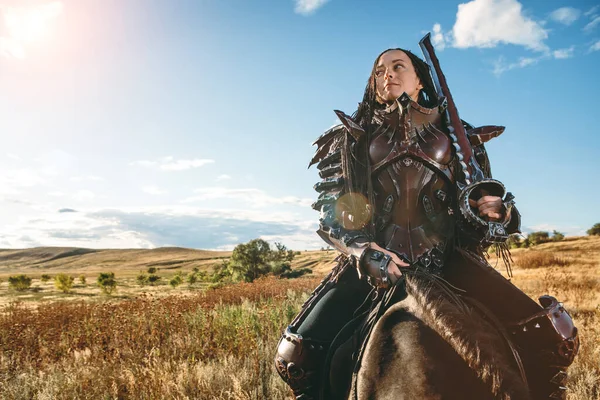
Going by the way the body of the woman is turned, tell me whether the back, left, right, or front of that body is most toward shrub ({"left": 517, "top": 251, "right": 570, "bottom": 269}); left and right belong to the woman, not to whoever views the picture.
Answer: back

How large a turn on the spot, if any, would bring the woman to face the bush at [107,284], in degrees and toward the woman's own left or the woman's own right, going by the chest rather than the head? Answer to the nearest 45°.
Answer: approximately 135° to the woman's own right

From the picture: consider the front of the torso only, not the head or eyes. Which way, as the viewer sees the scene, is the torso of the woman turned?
toward the camera

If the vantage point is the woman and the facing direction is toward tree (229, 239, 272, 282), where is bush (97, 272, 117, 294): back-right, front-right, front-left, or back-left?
front-left

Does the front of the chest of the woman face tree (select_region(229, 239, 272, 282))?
no

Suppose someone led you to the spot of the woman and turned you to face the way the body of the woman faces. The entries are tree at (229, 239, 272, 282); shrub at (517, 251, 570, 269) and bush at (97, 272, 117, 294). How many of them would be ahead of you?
0

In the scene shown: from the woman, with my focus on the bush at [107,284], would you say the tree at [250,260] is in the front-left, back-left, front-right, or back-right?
front-right
